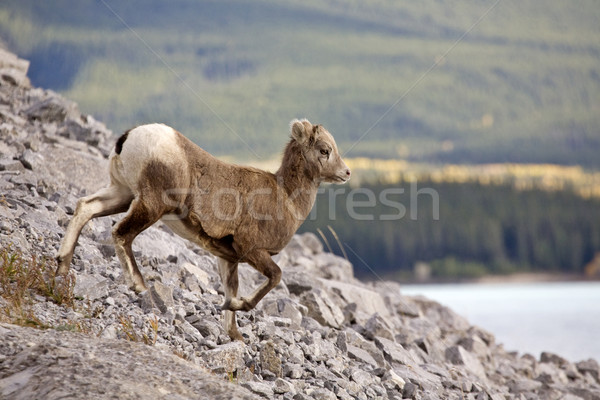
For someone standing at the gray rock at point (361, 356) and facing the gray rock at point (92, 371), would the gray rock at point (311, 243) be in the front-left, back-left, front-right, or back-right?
back-right

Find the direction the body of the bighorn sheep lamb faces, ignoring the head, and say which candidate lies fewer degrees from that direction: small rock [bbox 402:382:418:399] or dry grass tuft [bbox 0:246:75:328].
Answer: the small rock

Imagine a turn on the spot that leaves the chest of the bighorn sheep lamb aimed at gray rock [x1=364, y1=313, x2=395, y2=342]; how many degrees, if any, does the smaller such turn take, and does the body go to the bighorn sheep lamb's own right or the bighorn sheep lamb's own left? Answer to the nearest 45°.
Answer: approximately 45° to the bighorn sheep lamb's own left

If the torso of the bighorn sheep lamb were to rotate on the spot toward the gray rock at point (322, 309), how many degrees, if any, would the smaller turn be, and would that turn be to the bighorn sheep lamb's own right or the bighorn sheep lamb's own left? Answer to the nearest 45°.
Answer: approximately 45° to the bighorn sheep lamb's own left

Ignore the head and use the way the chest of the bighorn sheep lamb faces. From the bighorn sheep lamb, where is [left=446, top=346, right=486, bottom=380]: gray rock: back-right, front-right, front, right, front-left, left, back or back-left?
front-left

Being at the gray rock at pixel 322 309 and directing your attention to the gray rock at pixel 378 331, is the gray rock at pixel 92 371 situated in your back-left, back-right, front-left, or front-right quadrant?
back-right

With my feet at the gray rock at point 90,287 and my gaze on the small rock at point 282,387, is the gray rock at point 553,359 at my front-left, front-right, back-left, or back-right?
front-left

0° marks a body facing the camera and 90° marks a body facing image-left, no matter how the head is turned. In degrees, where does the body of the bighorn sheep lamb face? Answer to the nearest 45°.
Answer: approximately 270°

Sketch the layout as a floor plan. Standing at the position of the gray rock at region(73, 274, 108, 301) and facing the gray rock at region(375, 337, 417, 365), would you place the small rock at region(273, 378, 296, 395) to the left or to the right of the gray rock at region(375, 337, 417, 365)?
right

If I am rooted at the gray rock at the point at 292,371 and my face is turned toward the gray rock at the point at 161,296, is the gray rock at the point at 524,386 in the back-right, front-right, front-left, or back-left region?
back-right

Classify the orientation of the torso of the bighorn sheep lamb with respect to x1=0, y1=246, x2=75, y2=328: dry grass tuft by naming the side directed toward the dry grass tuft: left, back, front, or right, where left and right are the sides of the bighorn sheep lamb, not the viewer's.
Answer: back

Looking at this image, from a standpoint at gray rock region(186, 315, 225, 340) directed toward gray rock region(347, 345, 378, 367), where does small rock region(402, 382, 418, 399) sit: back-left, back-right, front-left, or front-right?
front-right
